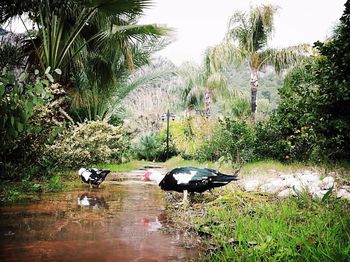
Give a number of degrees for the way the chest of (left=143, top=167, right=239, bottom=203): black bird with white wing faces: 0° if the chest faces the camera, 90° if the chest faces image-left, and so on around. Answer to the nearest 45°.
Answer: approximately 90°

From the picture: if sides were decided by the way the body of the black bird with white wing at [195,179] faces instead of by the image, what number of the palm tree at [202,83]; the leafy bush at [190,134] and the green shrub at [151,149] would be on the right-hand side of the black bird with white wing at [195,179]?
3

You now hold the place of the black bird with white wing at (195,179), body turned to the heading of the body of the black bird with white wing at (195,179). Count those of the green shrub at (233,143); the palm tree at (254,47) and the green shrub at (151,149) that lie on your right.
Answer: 3

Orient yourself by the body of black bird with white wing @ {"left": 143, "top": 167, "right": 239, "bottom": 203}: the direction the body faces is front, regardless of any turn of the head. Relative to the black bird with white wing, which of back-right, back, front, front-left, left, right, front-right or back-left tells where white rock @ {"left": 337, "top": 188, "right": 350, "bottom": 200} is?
back

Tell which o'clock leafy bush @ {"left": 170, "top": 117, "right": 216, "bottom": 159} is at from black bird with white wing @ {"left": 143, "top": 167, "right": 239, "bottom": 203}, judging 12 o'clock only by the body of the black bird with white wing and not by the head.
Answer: The leafy bush is roughly at 3 o'clock from the black bird with white wing.

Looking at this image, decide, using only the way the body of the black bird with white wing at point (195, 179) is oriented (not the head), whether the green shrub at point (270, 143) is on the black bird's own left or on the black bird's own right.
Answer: on the black bird's own right

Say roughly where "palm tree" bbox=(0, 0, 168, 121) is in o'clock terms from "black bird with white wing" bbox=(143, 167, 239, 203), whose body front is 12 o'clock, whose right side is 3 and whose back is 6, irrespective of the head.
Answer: The palm tree is roughly at 2 o'clock from the black bird with white wing.

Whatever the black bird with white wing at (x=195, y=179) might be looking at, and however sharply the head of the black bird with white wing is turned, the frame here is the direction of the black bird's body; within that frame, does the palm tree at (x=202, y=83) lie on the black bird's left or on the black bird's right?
on the black bird's right

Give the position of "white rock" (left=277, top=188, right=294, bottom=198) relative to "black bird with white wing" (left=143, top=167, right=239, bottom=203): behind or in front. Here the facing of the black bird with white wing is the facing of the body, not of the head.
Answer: behind

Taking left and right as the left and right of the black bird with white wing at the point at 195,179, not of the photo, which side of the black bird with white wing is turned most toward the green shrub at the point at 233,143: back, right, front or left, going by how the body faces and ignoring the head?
right
